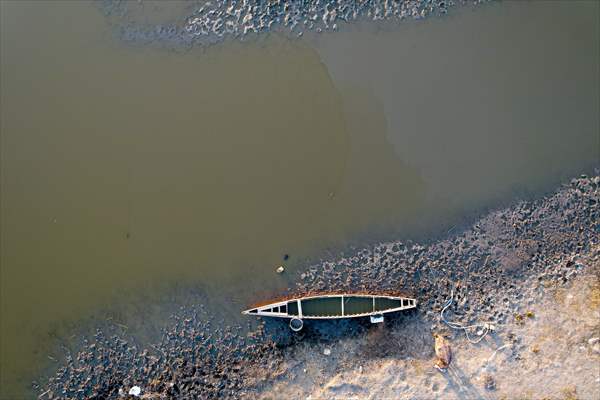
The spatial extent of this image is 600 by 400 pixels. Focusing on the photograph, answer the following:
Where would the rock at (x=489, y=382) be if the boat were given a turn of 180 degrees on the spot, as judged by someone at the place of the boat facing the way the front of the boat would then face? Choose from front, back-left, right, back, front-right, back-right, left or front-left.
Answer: front

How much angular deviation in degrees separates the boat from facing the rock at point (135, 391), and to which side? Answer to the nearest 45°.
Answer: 0° — it already faces it

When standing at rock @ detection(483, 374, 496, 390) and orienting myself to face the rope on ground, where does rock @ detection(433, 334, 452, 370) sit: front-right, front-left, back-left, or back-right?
front-left

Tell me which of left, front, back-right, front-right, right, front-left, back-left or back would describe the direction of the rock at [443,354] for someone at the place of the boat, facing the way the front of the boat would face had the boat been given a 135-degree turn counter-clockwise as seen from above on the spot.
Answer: front-left

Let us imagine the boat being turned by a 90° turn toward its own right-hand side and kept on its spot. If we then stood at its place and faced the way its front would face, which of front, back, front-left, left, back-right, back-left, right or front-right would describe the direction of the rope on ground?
right

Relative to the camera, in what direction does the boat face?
facing to the left of the viewer
